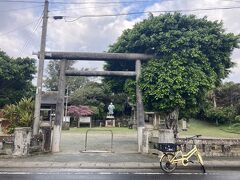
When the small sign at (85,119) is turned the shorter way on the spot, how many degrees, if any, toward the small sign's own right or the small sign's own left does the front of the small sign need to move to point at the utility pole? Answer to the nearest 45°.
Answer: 0° — it already faces it

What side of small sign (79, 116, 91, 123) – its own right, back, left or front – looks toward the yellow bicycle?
front

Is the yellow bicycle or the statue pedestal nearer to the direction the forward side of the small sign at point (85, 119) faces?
the yellow bicycle

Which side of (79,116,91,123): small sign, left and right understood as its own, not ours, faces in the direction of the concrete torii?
front

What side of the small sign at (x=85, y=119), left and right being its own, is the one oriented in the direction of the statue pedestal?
left

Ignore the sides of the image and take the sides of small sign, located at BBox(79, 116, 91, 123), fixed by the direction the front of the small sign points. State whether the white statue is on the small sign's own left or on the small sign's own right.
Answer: on the small sign's own left

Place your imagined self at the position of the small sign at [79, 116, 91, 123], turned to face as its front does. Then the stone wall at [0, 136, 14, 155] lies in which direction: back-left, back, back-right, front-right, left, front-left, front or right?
front

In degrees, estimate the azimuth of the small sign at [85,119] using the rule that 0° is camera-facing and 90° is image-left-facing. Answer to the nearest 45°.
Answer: approximately 0°
